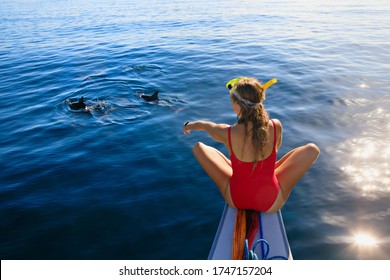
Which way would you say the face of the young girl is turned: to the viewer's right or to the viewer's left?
to the viewer's left

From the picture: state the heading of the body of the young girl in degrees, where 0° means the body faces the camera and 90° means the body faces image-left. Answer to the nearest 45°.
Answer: approximately 180°
